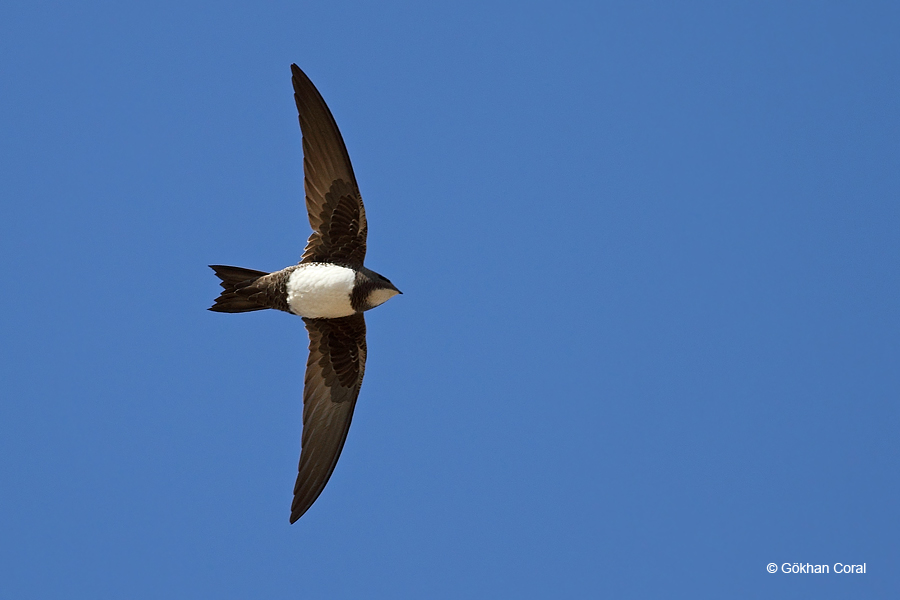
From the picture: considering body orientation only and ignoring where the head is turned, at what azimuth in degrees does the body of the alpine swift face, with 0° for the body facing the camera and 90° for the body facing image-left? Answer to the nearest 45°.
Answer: approximately 270°
